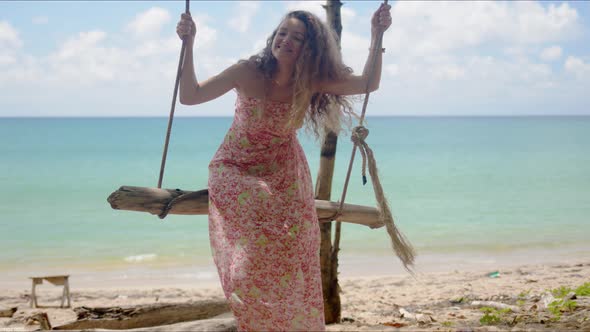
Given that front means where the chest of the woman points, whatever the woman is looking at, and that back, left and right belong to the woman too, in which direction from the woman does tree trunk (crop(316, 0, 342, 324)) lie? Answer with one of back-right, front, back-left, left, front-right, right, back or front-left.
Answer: back

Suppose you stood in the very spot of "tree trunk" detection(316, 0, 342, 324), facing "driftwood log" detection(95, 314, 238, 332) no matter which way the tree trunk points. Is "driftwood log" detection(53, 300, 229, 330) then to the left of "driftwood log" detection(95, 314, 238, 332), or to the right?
right

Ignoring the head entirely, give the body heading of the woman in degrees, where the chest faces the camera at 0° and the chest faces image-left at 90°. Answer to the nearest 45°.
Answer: approximately 0°

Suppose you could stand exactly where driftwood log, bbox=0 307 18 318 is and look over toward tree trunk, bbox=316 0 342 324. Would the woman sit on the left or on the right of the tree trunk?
right

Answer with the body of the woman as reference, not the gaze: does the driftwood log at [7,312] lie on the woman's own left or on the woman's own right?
on the woman's own right
